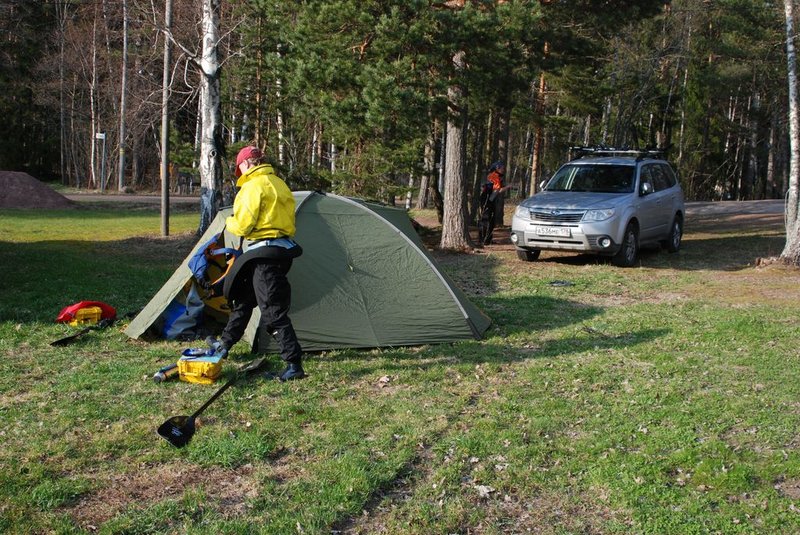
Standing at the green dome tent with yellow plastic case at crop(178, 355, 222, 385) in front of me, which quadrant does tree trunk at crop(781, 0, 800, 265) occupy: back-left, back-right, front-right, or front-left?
back-left

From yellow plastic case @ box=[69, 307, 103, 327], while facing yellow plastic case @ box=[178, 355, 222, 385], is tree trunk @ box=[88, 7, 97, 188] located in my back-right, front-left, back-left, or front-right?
back-left

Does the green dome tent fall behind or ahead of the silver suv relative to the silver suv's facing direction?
ahead

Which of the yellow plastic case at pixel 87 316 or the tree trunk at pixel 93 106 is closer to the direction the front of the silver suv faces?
the yellow plastic case

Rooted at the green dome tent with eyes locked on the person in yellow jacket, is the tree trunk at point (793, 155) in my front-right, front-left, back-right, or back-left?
back-left

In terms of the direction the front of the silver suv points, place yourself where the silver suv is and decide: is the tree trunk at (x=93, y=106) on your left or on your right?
on your right

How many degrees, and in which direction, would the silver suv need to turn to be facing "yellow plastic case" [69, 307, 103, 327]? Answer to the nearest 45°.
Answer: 0° — it already faces it

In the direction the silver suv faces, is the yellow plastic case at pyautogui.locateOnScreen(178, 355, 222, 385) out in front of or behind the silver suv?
in front

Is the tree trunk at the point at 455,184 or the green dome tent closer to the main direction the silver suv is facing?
the green dome tent

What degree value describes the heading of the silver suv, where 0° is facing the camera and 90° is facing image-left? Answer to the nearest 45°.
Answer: approximately 45°

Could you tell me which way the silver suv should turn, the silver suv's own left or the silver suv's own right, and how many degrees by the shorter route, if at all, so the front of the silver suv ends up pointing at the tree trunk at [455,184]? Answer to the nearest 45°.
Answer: approximately 45° to the silver suv's own right

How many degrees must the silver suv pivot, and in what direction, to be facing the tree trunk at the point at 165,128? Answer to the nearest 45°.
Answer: approximately 45° to its right
